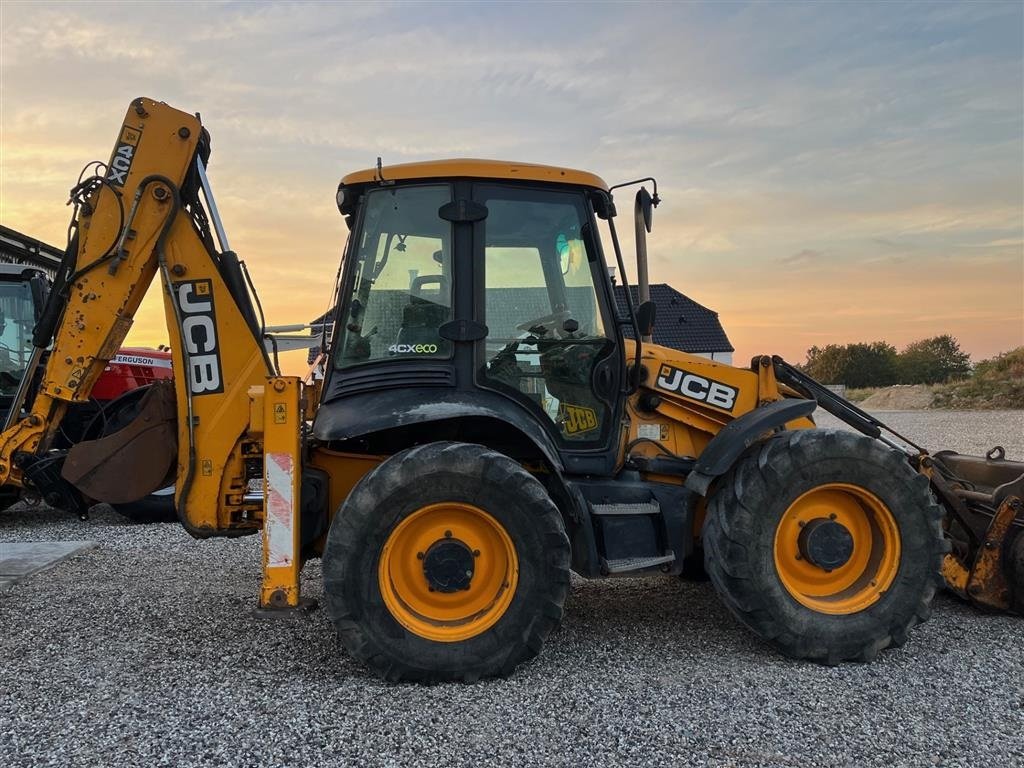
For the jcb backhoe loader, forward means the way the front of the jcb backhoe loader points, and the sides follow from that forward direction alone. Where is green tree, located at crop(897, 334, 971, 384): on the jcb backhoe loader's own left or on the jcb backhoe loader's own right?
on the jcb backhoe loader's own left

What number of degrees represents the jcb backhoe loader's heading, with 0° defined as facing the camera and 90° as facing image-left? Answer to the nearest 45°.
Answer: approximately 270°

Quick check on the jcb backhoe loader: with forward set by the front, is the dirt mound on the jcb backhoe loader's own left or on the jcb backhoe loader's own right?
on the jcb backhoe loader's own left
